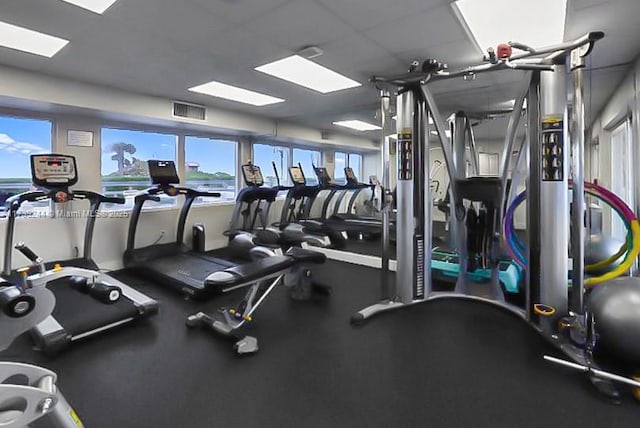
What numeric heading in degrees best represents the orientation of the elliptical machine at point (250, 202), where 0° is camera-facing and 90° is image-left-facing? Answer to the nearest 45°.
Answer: approximately 135°

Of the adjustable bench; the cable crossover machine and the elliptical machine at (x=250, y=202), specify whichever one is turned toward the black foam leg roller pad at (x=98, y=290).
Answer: the cable crossover machine

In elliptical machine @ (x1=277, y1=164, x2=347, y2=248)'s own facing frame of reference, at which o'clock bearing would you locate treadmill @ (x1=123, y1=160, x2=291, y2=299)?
treadmill @ (x1=123, y1=160, x2=291, y2=299) is roughly at 9 o'clock from elliptical machine @ (x1=277, y1=164, x2=347, y2=248).

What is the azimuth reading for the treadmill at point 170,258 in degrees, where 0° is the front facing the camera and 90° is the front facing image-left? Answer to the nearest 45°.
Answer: approximately 135°

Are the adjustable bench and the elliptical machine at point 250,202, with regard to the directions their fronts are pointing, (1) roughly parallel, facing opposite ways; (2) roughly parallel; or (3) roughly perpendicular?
roughly perpendicular

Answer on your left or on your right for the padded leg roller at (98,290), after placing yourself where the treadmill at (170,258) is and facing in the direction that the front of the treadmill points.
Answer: on your left

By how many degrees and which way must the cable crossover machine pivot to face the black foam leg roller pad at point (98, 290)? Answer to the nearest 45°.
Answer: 0° — it already faces it

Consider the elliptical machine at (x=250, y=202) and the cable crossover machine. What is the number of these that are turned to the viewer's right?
0

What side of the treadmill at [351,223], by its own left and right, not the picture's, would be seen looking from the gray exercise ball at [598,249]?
back

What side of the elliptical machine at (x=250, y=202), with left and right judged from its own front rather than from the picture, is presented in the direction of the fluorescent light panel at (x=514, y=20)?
back
